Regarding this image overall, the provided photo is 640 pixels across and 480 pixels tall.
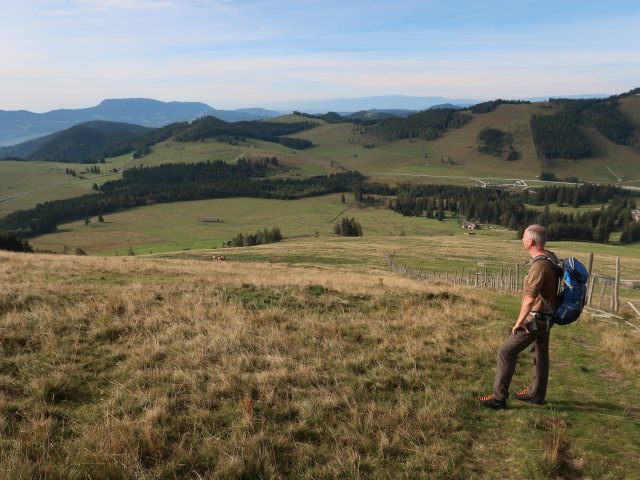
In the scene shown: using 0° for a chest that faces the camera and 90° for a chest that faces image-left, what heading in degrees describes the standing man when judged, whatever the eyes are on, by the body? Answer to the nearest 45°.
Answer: approximately 90°

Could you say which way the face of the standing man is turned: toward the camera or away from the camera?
away from the camera
